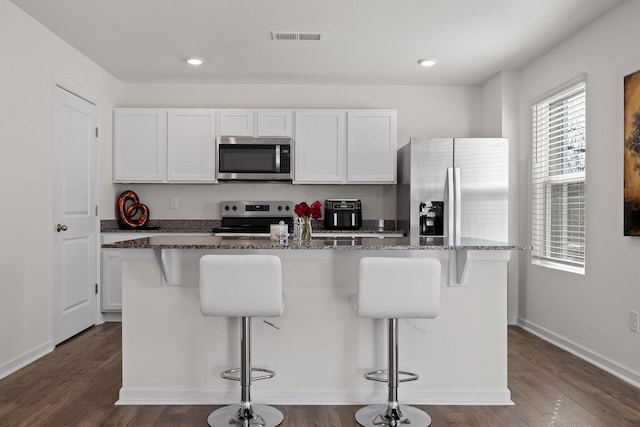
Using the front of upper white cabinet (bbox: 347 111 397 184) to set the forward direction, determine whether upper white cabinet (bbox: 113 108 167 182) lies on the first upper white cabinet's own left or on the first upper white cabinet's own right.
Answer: on the first upper white cabinet's own right

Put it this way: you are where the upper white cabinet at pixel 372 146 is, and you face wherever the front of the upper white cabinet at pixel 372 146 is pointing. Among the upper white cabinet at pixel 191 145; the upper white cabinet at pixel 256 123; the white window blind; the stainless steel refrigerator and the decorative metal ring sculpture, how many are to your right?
3

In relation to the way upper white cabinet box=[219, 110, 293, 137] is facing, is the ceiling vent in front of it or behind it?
in front

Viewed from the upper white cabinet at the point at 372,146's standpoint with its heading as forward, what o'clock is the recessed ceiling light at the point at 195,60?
The recessed ceiling light is roughly at 2 o'clock from the upper white cabinet.

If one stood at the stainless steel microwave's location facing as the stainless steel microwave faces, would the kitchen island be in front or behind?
in front

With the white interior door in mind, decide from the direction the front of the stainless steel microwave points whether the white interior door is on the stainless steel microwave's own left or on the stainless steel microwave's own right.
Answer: on the stainless steel microwave's own right

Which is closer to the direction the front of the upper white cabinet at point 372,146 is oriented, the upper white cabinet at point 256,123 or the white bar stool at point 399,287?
the white bar stool

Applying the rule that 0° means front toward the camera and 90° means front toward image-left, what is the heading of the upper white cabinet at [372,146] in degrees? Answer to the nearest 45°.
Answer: approximately 0°

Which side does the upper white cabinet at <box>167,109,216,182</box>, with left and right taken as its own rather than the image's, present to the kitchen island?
front

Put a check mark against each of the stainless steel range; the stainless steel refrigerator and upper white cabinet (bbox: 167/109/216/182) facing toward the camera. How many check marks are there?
3

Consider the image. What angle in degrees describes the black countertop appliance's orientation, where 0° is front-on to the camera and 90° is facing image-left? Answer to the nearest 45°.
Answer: approximately 0°

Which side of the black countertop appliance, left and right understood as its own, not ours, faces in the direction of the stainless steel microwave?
right
